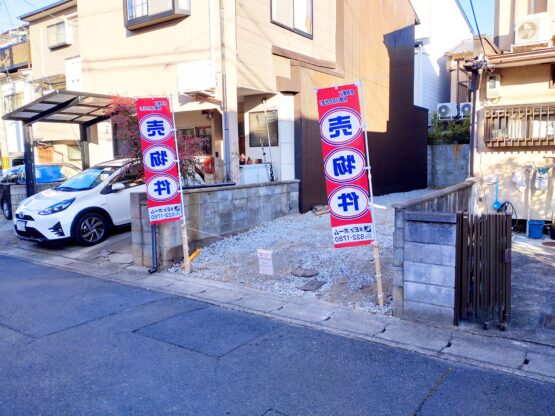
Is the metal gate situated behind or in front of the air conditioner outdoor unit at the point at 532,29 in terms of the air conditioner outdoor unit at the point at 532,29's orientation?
in front

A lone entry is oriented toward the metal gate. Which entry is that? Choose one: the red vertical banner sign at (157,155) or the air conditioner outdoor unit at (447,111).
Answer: the air conditioner outdoor unit

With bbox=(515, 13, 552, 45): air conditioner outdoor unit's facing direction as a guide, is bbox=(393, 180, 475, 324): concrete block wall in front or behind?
in front

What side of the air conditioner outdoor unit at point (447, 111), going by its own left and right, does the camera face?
front

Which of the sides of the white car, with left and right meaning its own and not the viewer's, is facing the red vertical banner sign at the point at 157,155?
left

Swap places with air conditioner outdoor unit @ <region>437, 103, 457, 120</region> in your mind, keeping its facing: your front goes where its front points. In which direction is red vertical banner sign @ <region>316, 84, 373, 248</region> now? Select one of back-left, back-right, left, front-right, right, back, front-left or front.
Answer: front

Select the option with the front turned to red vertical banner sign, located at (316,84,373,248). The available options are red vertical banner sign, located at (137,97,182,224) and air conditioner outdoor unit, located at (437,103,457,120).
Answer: the air conditioner outdoor unit

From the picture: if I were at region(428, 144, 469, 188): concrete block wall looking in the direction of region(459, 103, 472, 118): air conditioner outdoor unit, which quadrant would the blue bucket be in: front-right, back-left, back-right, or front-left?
back-right

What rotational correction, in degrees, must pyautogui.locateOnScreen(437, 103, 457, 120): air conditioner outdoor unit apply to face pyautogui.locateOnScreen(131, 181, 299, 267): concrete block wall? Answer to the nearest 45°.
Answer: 0° — it already faces it

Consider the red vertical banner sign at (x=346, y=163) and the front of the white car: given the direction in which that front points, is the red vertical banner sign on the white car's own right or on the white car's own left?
on the white car's own left

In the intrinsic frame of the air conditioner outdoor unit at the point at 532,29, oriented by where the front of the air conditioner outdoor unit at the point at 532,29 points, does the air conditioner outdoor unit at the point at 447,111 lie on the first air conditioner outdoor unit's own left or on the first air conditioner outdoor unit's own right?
on the first air conditioner outdoor unit's own right

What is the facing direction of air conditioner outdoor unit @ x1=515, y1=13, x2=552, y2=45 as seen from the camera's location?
facing the viewer and to the left of the viewer
